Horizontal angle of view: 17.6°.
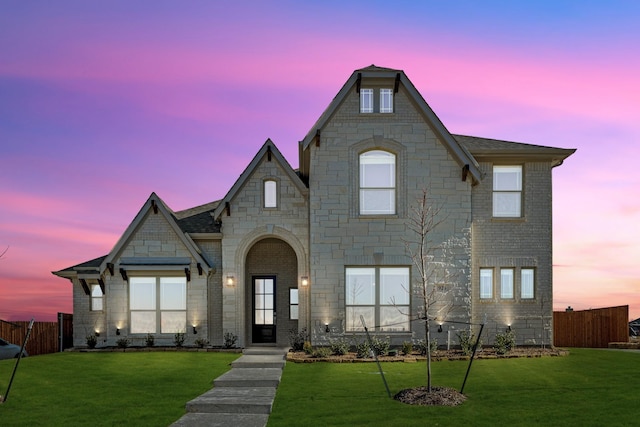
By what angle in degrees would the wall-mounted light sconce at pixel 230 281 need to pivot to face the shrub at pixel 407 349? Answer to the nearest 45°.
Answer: approximately 45° to its left

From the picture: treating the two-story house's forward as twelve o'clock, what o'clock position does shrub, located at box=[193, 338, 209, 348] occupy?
The shrub is roughly at 1 o'clock from the two-story house.

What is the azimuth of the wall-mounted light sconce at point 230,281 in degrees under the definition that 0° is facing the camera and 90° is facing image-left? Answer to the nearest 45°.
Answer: approximately 0°

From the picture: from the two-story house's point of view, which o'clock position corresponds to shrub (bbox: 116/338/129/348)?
The shrub is roughly at 3 o'clock from the two-story house.
